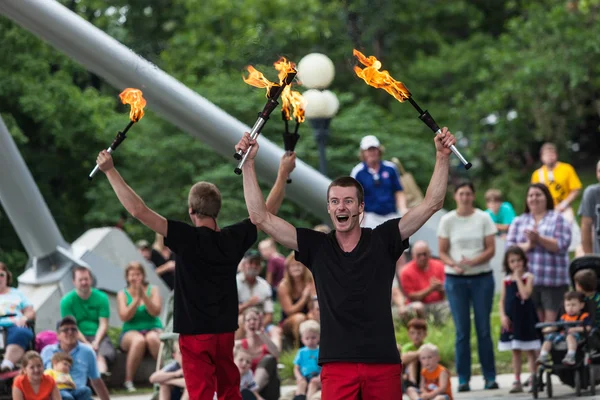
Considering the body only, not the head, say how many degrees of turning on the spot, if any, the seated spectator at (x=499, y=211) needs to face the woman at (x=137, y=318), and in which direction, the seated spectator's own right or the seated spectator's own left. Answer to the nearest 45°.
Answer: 0° — they already face them

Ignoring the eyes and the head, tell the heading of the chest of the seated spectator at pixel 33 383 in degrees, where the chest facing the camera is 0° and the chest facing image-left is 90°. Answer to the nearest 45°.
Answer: approximately 0°

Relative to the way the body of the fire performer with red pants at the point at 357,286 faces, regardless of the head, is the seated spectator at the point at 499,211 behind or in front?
behind

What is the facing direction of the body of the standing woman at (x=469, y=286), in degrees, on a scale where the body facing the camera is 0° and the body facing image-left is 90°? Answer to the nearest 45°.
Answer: approximately 0°
